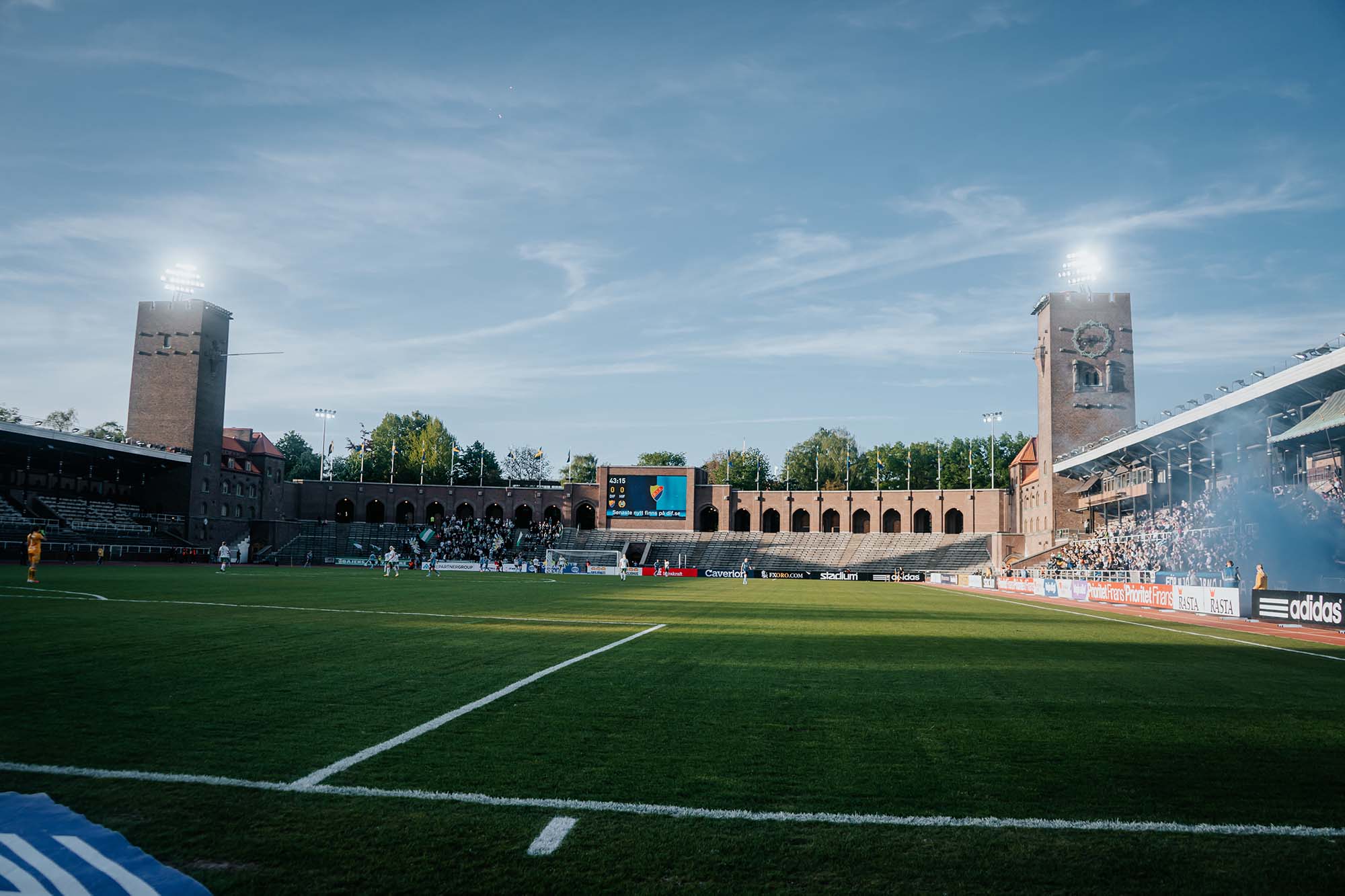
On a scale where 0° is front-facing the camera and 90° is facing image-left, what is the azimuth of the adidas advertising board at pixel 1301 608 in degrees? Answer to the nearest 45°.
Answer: approximately 45°

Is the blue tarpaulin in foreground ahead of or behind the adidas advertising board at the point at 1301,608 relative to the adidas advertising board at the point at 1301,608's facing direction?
ahead

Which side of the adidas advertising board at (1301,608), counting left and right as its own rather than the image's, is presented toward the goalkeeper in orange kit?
front

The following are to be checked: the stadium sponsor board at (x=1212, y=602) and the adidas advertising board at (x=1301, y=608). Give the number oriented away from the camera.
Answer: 0

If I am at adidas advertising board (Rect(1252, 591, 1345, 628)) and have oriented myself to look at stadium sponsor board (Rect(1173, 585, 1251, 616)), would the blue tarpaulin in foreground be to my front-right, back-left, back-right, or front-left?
back-left

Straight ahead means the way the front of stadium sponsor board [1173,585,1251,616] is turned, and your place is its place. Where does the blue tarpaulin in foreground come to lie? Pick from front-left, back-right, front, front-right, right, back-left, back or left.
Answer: front-left

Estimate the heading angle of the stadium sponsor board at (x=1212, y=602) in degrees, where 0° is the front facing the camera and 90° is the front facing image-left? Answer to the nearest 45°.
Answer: approximately 45°

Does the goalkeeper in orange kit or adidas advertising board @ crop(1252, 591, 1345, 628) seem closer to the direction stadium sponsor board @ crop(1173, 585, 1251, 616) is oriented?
the goalkeeper in orange kit

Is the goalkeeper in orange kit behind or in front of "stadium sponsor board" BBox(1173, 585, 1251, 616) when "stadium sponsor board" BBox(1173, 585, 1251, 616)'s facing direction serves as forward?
in front

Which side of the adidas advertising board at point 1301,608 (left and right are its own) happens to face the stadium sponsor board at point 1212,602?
right

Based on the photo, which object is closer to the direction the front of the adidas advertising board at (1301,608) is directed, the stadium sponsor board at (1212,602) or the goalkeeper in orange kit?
the goalkeeper in orange kit

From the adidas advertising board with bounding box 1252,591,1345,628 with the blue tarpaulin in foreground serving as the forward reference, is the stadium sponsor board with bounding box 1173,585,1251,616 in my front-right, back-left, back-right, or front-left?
back-right
